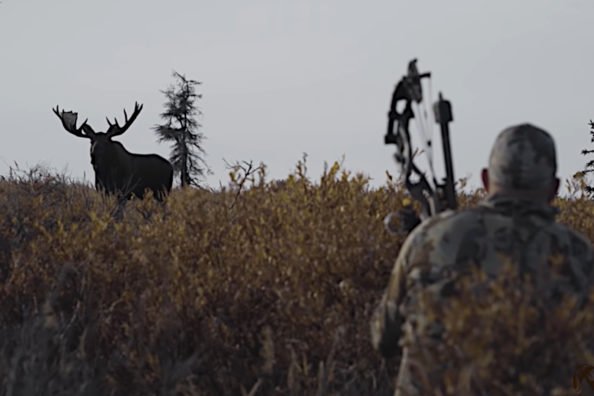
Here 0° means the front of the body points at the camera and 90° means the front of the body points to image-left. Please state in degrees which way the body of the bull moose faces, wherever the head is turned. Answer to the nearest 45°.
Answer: approximately 45°
